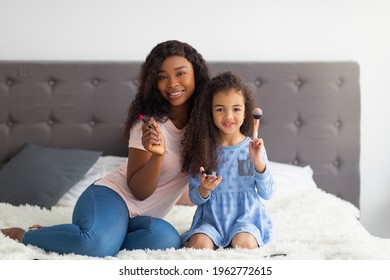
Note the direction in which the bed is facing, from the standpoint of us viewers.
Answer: facing the viewer

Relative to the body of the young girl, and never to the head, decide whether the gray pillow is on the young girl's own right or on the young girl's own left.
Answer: on the young girl's own right

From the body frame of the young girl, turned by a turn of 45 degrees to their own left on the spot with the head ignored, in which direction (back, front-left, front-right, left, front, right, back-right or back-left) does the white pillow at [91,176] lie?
back

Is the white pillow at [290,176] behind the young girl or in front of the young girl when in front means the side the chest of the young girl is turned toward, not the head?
behind

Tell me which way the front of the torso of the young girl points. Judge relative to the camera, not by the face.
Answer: toward the camera
